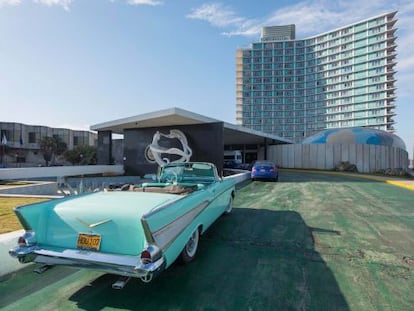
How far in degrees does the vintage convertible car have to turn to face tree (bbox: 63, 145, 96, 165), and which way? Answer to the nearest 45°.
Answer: approximately 45° to its left

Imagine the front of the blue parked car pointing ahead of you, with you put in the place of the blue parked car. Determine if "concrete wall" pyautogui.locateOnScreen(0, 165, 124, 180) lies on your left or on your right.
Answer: on your left

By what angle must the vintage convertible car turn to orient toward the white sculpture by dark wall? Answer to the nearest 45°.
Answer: approximately 45° to its left

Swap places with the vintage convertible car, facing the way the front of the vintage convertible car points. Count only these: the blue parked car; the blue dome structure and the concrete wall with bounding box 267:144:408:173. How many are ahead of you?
3

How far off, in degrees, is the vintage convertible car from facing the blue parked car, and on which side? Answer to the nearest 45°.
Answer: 0° — it already faces it

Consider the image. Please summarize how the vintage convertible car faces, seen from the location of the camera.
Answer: facing away from the viewer and to the right of the viewer

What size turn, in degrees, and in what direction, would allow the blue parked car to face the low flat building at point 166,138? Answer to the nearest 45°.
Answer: approximately 90° to its left

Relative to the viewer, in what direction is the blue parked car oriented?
away from the camera

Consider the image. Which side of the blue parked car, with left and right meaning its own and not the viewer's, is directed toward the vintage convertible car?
back

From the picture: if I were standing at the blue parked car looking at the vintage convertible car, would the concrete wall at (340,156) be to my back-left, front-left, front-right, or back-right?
back-left
